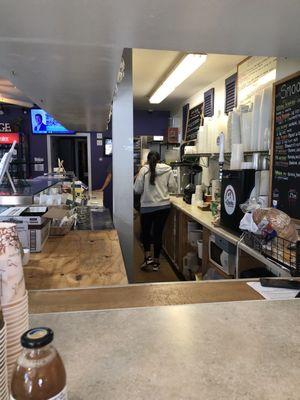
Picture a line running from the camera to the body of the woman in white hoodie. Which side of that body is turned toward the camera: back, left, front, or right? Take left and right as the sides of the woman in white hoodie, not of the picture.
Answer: back

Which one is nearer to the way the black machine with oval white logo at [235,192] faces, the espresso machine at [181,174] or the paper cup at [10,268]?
the paper cup

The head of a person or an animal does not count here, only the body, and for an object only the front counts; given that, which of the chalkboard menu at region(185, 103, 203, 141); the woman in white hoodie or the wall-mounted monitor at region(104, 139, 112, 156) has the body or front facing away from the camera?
the woman in white hoodie

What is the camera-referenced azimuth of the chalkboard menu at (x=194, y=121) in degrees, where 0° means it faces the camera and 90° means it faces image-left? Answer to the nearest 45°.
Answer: approximately 45°

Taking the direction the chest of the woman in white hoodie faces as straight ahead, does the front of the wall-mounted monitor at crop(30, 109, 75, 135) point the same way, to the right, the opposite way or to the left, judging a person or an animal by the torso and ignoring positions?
the opposite way

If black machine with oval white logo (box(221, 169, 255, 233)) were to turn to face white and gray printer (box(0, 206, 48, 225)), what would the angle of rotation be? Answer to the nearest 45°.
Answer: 0° — it already faces it

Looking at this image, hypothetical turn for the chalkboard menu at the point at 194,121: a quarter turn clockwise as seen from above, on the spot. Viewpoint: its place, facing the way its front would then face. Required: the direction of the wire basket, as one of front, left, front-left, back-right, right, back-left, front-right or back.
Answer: back-left

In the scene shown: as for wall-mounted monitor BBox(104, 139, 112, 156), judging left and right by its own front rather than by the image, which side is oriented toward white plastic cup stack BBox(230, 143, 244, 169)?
front

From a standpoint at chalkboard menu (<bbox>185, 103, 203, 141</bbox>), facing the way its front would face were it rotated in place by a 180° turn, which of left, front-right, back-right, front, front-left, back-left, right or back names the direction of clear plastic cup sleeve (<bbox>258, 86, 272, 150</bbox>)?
back-right

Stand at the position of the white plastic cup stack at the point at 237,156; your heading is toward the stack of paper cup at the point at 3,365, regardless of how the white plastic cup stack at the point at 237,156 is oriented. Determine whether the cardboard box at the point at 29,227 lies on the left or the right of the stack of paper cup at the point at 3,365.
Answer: right

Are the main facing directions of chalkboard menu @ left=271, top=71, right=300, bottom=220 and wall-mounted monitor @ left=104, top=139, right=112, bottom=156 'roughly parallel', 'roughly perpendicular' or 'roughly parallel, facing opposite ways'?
roughly perpendicular

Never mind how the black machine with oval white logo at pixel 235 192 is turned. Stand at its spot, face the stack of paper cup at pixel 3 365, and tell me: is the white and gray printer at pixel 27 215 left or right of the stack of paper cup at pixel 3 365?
right
